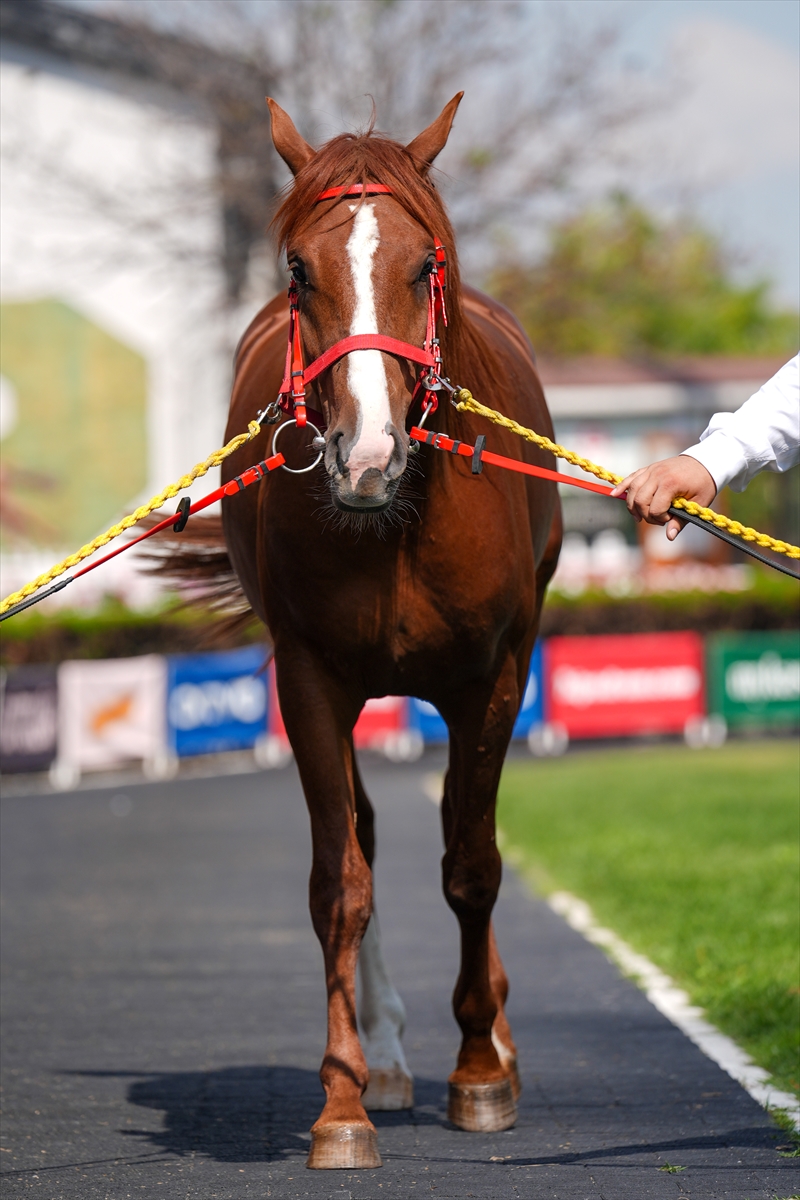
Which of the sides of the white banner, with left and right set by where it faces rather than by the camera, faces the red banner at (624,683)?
left

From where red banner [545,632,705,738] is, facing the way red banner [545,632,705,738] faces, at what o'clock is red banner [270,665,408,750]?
red banner [270,665,408,750] is roughly at 2 o'clock from red banner [545,632,705,738].

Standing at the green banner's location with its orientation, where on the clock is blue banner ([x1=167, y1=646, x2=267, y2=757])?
The blue banner is roughly at 2 o'clock from the green banner.

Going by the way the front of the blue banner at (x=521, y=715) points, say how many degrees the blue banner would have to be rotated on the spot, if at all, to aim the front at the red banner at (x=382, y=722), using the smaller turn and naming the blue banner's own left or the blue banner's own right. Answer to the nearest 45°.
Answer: approximately 90° to the blue banner's own right

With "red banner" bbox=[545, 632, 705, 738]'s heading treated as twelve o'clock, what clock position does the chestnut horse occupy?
The chestnut horse is roughly at 12 o'clock from the red banner.

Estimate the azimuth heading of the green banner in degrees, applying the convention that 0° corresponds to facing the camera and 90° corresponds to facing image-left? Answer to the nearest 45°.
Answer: approximately 0°

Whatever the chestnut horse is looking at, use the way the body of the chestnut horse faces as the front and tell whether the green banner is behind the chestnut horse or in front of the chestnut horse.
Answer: behind
